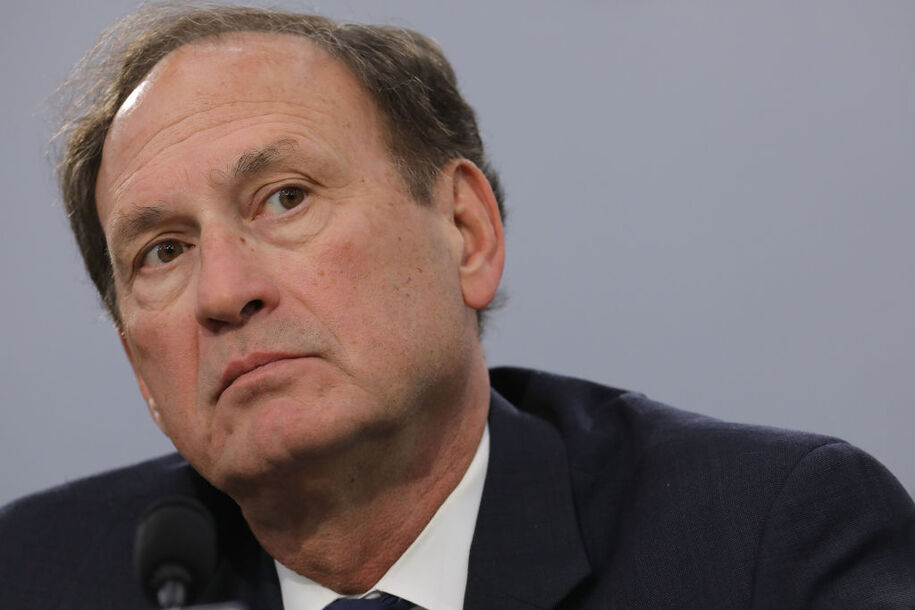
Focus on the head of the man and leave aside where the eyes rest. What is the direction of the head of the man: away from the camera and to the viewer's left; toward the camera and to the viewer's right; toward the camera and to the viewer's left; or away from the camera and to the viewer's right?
toward the camera and to the viewer's left

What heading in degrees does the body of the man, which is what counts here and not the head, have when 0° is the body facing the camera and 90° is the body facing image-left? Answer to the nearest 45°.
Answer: approximately 45°
